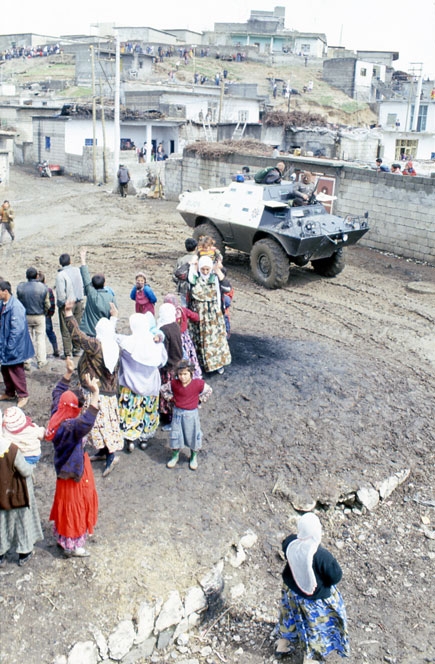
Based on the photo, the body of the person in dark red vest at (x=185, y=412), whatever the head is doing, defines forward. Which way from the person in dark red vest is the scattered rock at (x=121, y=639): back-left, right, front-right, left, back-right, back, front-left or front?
front

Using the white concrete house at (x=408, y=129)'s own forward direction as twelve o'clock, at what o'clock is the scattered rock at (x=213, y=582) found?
The scattered rock is roughly at 12 o'clock from the white concrete house.

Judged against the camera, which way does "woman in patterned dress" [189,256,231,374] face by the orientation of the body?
toward the camera

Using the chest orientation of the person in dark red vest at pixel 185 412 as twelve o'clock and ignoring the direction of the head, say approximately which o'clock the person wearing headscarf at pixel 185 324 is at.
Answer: The person wearing headscarf is roughly at 6 o'clock from the person in dark red vest.

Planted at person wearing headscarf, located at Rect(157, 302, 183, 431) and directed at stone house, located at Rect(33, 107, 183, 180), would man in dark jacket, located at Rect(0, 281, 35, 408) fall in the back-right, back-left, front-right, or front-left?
front-left

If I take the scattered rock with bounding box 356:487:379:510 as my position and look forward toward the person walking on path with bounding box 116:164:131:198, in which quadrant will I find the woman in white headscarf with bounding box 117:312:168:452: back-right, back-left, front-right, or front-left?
front-left

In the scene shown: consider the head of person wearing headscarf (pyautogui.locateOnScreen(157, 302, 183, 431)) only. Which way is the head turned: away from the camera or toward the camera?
away from the camera

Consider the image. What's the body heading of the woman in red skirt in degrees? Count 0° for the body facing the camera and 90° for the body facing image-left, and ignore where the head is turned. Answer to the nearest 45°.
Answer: approximately 225°

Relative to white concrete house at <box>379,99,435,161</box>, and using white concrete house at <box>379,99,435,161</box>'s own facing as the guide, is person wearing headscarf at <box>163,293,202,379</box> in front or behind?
in front

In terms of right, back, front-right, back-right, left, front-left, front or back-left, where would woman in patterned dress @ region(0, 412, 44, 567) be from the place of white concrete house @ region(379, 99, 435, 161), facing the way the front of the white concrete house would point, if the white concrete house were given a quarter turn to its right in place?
left

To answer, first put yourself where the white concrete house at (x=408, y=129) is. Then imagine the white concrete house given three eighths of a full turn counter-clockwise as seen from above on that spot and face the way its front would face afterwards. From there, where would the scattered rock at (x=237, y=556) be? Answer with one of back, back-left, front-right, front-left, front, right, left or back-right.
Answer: back-right

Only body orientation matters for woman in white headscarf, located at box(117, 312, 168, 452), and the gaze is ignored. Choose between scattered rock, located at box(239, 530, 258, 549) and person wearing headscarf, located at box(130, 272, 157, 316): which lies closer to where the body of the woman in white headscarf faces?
the person wearing headscarf

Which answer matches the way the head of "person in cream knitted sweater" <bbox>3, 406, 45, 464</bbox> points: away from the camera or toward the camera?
away from the camera
